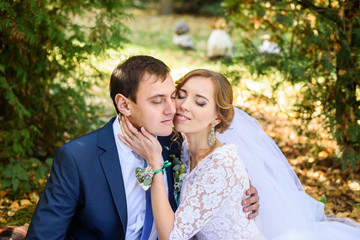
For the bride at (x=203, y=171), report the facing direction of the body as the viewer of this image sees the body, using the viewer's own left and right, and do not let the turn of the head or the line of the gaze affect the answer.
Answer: facing the viewer and to the left of the viewer

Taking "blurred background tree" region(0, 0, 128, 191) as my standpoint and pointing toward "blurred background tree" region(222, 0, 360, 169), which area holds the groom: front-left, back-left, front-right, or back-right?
front-right

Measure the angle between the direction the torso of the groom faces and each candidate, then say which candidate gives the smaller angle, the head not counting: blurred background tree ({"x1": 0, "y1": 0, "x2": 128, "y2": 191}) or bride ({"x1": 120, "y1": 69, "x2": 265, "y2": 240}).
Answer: the bride

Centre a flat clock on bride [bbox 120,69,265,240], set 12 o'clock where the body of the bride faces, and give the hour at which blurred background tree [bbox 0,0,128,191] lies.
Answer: The blurred background tree is roughly at 3 o'clock from the bride.

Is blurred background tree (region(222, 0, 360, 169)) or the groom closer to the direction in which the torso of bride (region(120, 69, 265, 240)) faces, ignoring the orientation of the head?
the groom

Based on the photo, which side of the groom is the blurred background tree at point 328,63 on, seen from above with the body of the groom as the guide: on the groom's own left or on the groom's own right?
on the groom's own left

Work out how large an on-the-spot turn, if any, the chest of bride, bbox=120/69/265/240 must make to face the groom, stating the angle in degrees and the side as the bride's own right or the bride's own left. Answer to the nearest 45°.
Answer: approximately 45° to the bride's own right

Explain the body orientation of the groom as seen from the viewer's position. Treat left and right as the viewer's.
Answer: facing the viewer and to the right of the viewer

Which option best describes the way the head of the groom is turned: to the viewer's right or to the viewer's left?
to the viewer's right

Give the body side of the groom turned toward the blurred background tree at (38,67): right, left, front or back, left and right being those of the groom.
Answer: back

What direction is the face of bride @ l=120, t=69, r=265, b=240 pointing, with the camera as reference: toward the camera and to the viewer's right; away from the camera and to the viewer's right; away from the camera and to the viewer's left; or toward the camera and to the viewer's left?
toward the camera and to the viewer's left

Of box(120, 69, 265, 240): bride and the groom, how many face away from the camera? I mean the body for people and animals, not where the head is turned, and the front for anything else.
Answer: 0

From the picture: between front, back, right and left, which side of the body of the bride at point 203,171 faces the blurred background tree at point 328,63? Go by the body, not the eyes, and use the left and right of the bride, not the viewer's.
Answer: back
